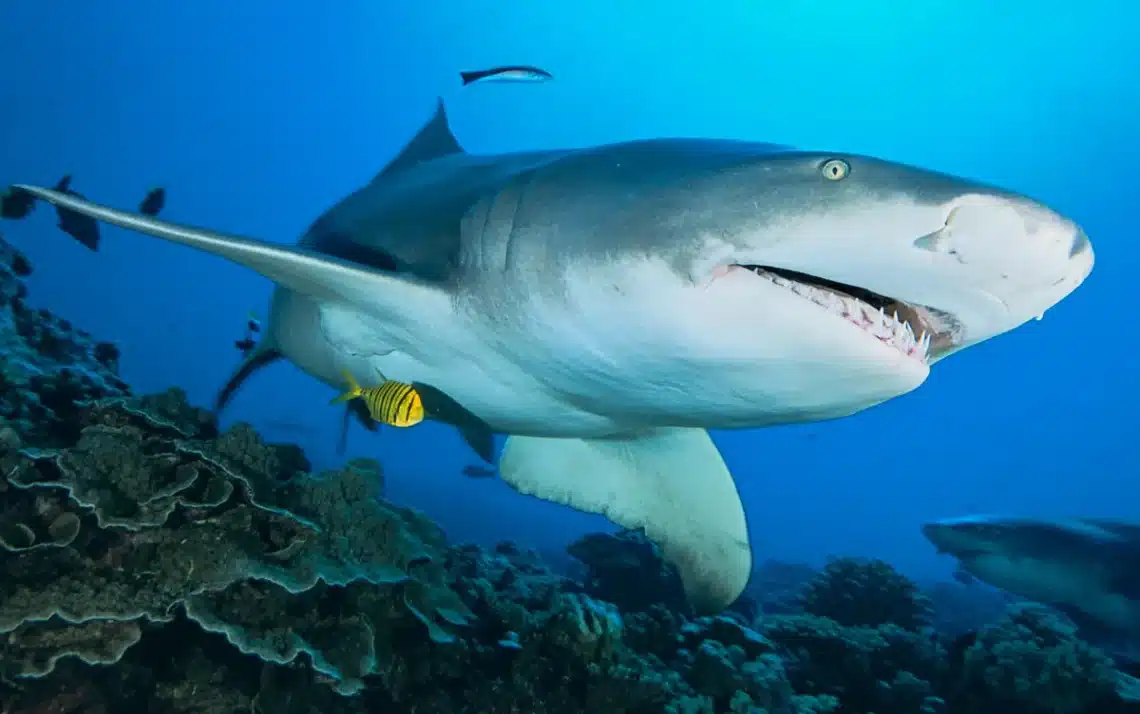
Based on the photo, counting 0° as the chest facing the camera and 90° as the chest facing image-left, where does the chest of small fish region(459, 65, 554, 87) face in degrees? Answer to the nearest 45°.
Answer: approximately 270°

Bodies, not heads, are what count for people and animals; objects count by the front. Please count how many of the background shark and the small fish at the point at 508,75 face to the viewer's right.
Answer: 1

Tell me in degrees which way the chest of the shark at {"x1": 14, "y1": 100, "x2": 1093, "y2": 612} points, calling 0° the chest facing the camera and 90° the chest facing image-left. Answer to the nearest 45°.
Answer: approximately 315°

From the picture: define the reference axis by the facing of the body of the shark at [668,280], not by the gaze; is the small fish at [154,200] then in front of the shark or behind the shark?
behind

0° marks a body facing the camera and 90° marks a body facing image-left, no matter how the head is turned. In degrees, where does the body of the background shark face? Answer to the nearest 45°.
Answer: approximately 90°

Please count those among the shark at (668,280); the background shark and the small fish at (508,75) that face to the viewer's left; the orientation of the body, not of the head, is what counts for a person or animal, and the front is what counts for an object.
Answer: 1

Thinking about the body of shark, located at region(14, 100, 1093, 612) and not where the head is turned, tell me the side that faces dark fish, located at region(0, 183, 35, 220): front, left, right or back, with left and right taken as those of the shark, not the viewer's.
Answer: back

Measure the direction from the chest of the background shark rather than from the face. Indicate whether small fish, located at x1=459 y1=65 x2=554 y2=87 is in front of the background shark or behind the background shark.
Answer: in front

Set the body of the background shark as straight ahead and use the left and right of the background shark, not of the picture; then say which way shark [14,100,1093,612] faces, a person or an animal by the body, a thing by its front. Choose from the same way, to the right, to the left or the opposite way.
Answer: the opposite way
